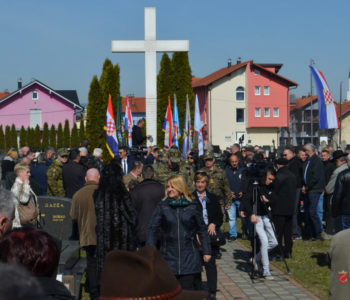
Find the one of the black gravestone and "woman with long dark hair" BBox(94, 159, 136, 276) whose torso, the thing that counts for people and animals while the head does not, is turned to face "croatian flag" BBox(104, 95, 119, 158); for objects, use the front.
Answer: the woman with long dark hair

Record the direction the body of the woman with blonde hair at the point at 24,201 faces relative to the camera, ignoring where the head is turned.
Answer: to the viewer's right

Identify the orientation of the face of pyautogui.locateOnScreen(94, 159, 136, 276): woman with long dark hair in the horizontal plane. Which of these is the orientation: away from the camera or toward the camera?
away from the camera

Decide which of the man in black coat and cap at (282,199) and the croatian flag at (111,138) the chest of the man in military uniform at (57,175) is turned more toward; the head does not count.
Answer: the man in black coat and cap

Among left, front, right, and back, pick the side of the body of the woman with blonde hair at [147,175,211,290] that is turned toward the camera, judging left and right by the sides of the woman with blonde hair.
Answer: front

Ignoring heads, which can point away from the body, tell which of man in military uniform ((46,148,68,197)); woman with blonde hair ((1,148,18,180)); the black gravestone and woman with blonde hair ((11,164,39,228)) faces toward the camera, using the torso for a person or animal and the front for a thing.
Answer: the black gravestone

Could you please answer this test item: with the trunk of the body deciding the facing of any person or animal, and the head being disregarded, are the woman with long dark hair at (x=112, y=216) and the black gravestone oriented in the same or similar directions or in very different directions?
very different directions

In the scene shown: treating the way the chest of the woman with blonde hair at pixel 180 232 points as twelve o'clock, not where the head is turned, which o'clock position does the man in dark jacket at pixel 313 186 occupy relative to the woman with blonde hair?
The man in dark jacket is roughly at 7 o'clock from the woman with blonde hair.

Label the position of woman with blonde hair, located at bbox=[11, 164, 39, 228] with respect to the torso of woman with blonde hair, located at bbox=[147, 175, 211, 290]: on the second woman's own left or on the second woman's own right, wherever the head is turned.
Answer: on the second woman's own right

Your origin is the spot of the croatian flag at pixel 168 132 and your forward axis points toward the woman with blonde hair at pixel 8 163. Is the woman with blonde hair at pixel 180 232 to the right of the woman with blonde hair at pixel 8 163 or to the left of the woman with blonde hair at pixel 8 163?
left

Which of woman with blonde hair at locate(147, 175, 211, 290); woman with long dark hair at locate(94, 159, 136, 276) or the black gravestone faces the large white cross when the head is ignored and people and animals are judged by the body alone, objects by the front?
the woman with long dark hair
